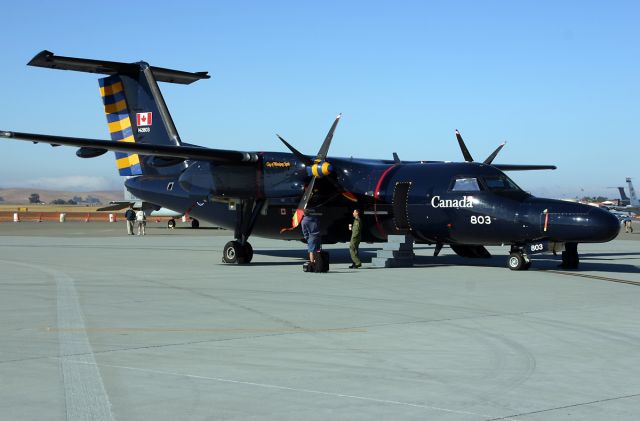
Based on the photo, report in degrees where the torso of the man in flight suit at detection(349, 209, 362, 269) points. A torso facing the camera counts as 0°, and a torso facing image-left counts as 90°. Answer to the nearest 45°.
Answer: approximately 90°

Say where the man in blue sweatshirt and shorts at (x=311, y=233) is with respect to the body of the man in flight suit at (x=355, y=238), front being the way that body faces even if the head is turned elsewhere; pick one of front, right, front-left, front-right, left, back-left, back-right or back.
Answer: front-left

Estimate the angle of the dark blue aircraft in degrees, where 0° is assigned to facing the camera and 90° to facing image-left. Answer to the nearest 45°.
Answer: approximately 315°
